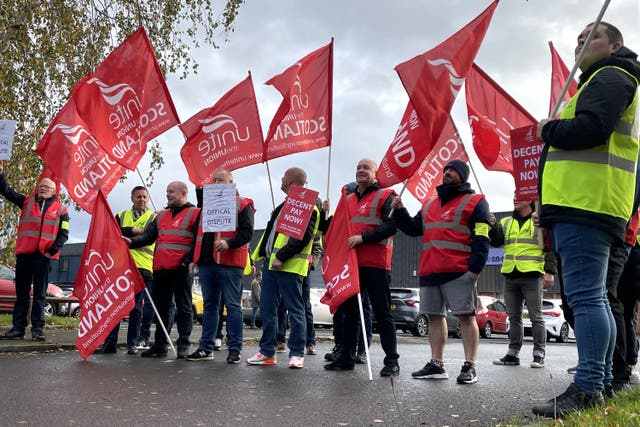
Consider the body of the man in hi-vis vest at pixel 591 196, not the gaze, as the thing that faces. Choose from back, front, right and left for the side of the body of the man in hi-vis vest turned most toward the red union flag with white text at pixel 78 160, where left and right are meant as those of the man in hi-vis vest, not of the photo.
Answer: front

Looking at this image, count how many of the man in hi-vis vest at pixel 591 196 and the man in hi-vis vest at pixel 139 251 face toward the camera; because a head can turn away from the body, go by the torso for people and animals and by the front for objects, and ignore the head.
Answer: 1

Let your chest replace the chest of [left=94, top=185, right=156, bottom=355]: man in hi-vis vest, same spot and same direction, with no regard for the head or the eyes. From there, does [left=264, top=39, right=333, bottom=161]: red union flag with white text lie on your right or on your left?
on your left

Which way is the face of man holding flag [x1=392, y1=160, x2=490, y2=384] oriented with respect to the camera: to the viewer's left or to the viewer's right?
to the viewer's left

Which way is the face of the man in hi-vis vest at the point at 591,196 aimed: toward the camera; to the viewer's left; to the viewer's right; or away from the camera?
to the viewer's left

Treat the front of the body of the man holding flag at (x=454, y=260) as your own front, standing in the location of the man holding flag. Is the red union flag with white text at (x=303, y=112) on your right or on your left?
on your right

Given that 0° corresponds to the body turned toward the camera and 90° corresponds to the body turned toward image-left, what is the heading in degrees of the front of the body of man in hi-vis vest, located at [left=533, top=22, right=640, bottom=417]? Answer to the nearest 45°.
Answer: approximately 90°

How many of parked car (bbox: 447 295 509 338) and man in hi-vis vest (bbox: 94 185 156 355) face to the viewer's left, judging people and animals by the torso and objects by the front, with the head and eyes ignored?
0

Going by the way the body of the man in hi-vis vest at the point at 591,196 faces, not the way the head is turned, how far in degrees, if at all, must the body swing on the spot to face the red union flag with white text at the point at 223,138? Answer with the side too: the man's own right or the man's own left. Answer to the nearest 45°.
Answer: approximately 45° to the man's own right

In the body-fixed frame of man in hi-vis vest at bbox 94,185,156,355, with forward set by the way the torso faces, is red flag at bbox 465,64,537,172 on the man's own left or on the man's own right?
on the man's own left

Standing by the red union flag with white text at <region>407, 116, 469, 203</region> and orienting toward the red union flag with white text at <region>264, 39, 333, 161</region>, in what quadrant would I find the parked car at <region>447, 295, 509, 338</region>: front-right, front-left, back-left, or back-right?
back-right

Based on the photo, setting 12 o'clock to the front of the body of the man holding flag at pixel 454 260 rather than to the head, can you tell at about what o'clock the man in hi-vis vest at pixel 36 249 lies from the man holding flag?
The man in hi-vis vest is roughly at 2 o'clock from the man holding flag.

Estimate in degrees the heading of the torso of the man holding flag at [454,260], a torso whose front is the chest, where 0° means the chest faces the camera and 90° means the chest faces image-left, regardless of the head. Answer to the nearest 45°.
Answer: approximately 45°
